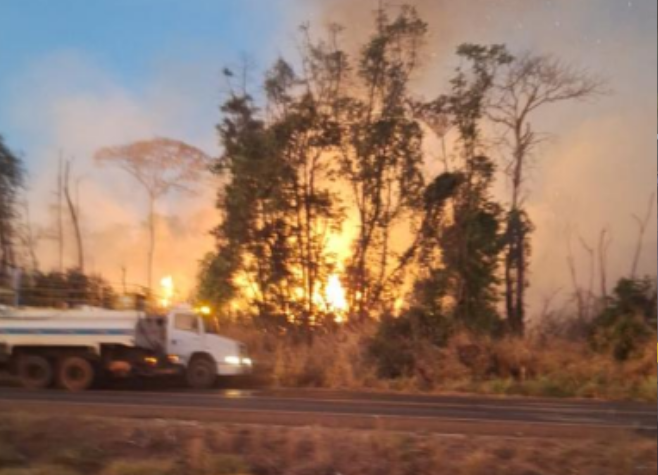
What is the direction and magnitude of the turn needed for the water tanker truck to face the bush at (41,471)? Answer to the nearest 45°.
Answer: approximately 90° to its right

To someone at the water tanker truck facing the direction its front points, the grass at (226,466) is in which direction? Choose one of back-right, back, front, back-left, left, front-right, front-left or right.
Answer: right

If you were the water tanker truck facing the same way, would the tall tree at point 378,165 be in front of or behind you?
in front

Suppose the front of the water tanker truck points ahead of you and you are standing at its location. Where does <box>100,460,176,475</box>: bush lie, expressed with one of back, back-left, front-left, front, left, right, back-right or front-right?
right

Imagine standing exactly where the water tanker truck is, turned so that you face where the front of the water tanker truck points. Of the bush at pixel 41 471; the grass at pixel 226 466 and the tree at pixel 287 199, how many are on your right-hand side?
2

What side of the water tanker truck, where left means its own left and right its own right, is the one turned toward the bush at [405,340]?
front

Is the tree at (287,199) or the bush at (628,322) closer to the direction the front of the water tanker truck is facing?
the bush

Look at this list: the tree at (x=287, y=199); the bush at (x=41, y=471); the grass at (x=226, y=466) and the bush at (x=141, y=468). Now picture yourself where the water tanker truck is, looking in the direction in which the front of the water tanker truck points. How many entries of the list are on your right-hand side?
3

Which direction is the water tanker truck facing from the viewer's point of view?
to the viewer's right

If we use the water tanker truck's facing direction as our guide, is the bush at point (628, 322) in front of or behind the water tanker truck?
in front
